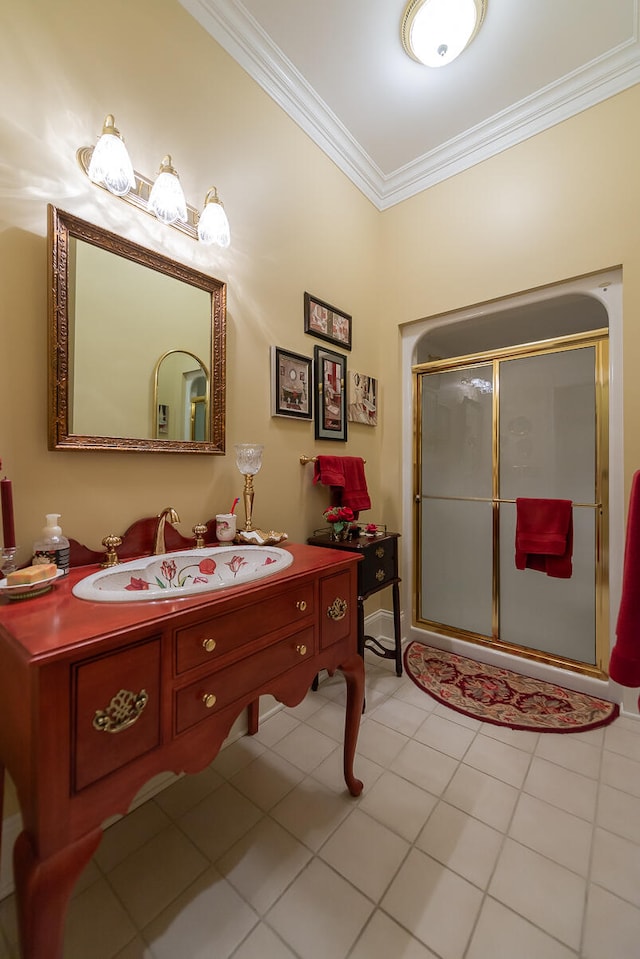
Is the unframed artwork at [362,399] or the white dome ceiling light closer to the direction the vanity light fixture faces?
the white dome ceiling light

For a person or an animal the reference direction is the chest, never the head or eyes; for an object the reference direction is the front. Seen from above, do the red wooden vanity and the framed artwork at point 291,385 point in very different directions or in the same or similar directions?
same or similar directions

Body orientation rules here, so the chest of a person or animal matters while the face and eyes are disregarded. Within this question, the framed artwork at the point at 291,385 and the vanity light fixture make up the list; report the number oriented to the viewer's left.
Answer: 0

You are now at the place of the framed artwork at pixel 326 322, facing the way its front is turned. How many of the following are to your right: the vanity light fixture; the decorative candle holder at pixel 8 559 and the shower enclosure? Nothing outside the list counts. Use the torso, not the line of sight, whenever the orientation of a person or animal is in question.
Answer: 2

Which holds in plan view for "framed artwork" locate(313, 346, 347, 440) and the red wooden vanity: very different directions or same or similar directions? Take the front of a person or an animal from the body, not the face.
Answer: same or similar directions

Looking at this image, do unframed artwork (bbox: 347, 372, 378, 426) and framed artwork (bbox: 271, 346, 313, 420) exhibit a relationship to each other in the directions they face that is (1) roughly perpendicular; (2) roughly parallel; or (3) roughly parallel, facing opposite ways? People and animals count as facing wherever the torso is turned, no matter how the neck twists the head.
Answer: roughly parallel

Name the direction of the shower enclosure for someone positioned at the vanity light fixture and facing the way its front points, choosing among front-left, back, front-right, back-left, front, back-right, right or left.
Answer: front-left

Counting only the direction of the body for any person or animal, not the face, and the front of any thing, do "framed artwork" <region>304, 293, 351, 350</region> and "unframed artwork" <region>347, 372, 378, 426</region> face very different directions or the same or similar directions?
same or similar directions

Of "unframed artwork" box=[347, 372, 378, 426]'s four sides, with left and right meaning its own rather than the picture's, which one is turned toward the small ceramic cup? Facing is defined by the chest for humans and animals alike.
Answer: right

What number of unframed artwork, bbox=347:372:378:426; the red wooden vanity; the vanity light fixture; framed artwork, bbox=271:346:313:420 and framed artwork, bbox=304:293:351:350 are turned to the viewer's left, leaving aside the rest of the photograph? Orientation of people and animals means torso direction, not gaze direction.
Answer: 0

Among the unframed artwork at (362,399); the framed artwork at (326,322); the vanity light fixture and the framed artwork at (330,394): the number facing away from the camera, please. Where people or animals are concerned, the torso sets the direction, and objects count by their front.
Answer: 0

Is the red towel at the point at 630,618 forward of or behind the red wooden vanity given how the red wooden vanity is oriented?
forward

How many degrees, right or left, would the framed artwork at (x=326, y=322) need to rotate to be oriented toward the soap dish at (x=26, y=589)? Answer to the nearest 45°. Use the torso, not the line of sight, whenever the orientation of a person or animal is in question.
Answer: approximately 90° to its right
